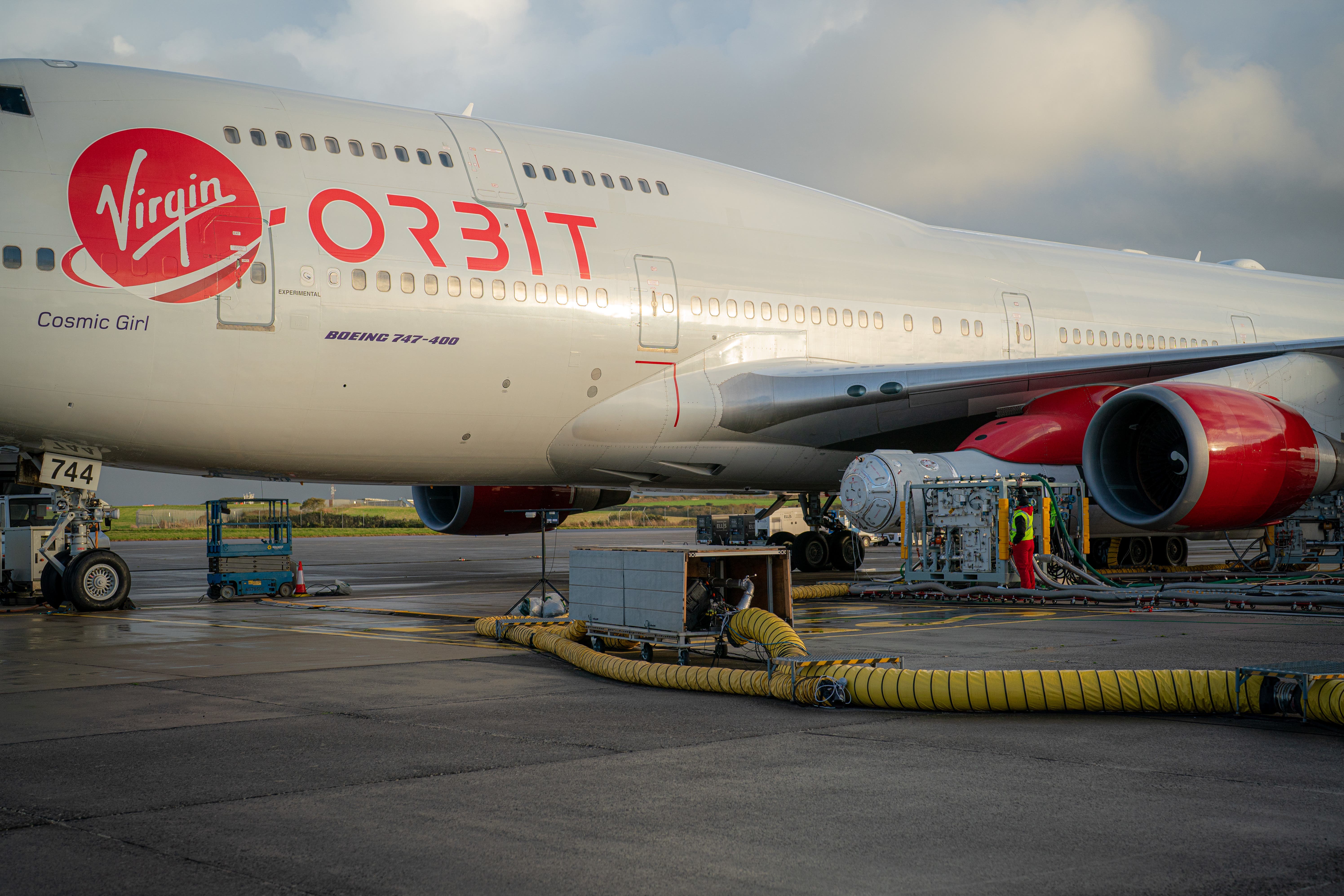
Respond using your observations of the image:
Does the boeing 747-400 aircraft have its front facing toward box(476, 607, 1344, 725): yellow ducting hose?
no

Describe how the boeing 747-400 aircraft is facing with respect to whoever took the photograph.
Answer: facing the viewer and to the left of the viewer

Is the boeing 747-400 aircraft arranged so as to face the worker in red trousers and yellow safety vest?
no
